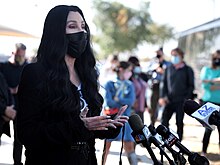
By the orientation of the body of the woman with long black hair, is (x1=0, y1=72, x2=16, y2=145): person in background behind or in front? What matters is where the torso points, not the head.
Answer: behind

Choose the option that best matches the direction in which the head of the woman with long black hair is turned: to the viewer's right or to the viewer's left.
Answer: to the viewer's right

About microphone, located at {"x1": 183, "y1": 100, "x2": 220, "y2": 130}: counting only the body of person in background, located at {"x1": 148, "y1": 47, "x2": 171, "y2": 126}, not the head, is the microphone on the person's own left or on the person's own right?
on the person's own left

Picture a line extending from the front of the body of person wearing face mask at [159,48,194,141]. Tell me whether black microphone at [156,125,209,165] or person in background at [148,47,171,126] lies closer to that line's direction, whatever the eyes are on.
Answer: the black microphone
